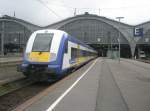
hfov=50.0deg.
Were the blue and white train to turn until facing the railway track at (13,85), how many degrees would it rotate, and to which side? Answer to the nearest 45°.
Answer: approximately 45° to its right

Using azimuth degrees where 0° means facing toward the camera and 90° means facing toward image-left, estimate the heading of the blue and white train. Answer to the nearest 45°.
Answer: approximately 45°
